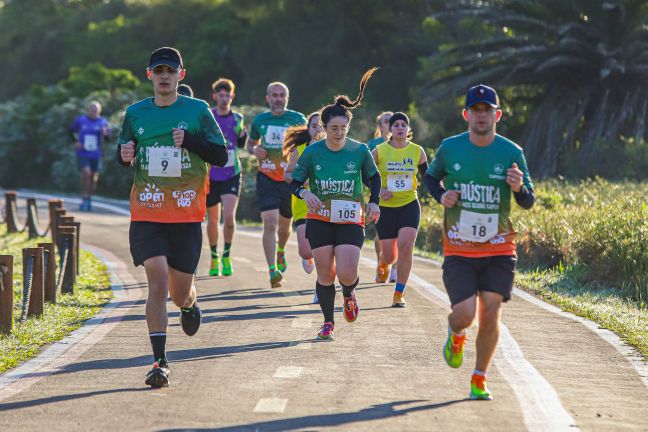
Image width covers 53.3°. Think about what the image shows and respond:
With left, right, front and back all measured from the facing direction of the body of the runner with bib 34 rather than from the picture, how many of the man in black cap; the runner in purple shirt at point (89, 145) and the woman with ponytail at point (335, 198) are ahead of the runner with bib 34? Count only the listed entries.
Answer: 2

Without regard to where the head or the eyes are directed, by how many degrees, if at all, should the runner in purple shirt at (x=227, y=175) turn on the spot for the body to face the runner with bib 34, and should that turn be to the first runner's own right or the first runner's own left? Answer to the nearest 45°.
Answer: approximately 45° to the first runner's own left

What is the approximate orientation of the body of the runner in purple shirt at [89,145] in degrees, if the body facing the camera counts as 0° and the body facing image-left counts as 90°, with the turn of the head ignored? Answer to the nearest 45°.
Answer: approximately 0°

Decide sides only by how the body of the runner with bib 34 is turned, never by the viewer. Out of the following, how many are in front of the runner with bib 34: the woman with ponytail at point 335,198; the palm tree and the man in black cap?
2

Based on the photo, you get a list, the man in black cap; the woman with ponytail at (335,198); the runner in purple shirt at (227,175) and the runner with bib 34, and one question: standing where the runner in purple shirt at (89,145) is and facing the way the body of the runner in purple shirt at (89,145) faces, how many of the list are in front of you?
4
